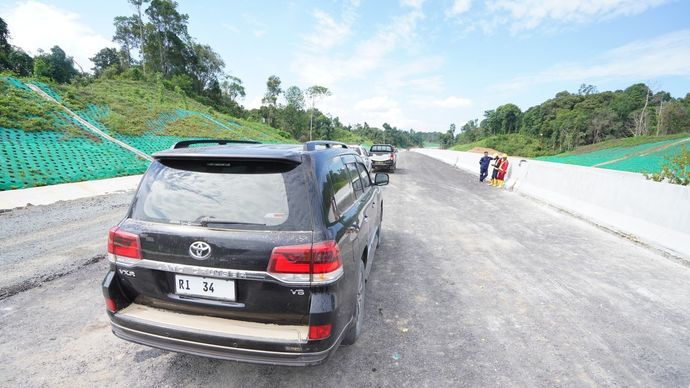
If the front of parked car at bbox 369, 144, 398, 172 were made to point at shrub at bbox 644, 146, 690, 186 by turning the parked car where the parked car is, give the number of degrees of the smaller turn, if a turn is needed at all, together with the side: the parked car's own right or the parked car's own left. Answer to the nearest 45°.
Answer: approximately 135° to the parked car's own right

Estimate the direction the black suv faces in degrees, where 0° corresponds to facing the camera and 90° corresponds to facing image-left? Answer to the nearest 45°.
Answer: approximately 225°

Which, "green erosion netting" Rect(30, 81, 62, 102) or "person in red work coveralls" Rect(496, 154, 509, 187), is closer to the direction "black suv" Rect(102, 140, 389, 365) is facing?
the person in red work coveralls

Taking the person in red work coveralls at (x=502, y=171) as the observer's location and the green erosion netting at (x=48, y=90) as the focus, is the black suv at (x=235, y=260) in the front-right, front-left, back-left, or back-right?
front-left

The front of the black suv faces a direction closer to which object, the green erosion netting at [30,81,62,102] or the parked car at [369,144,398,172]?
the parked car

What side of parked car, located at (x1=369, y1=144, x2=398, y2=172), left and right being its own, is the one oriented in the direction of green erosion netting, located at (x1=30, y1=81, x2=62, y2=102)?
left

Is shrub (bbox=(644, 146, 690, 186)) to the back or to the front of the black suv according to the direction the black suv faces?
to the front

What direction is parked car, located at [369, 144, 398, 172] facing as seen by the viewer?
away from the camera

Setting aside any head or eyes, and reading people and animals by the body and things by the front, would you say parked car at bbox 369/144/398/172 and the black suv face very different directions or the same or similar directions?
same or similar directions

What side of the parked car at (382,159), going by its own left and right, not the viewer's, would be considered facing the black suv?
back

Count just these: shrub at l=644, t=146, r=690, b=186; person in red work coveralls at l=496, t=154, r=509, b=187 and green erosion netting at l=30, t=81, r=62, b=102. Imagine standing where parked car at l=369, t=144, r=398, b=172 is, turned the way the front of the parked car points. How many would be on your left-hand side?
1

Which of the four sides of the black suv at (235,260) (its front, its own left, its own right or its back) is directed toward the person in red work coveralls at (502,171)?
front

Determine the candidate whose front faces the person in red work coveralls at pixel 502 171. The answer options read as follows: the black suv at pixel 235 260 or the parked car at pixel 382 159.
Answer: the black suv

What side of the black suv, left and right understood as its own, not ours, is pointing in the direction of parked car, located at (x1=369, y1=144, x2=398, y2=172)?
front

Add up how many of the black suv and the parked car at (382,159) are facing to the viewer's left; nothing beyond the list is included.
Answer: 0
